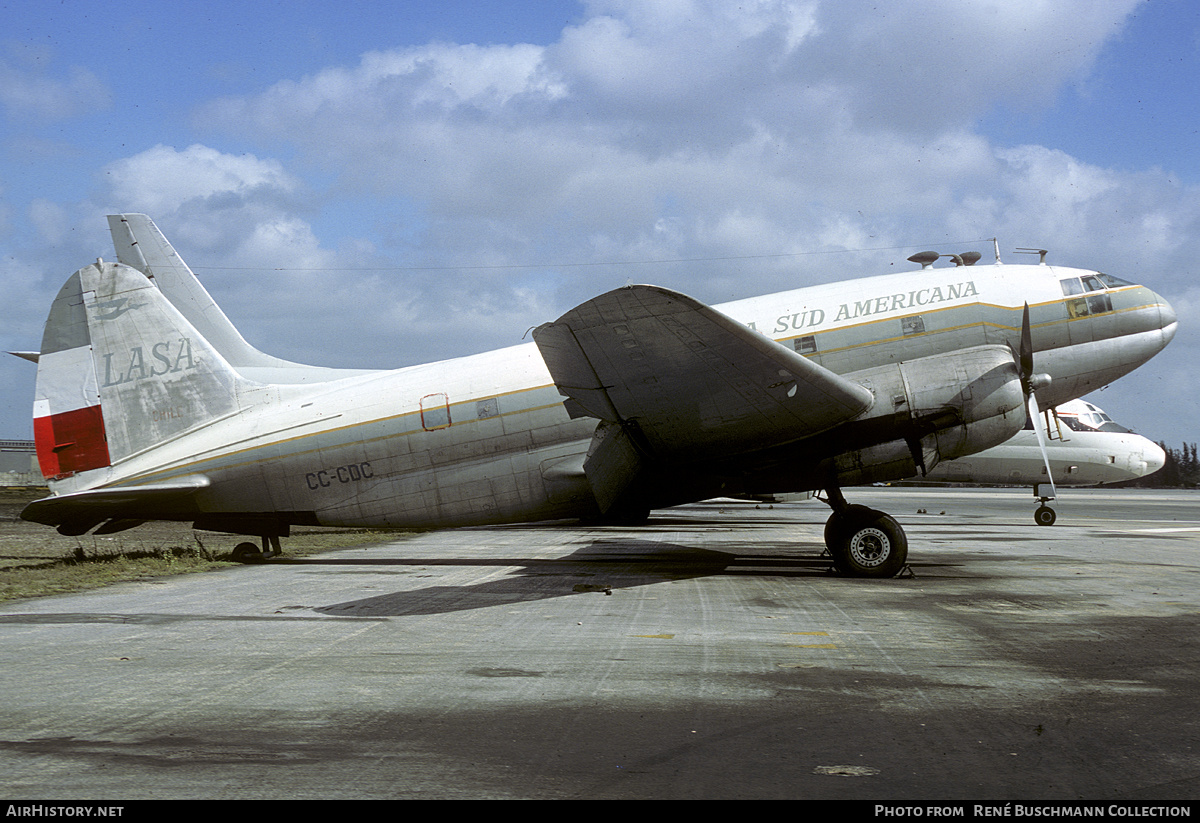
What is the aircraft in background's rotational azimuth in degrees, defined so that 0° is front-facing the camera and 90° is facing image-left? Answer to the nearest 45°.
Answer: approximately 270°

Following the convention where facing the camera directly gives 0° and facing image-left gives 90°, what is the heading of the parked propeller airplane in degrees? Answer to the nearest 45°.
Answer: approximately 270°

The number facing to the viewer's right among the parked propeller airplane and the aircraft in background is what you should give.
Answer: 2

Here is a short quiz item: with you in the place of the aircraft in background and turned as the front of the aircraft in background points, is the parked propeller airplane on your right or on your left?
on your right

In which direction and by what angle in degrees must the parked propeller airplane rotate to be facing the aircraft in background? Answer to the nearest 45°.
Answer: approximately 45° to its left
